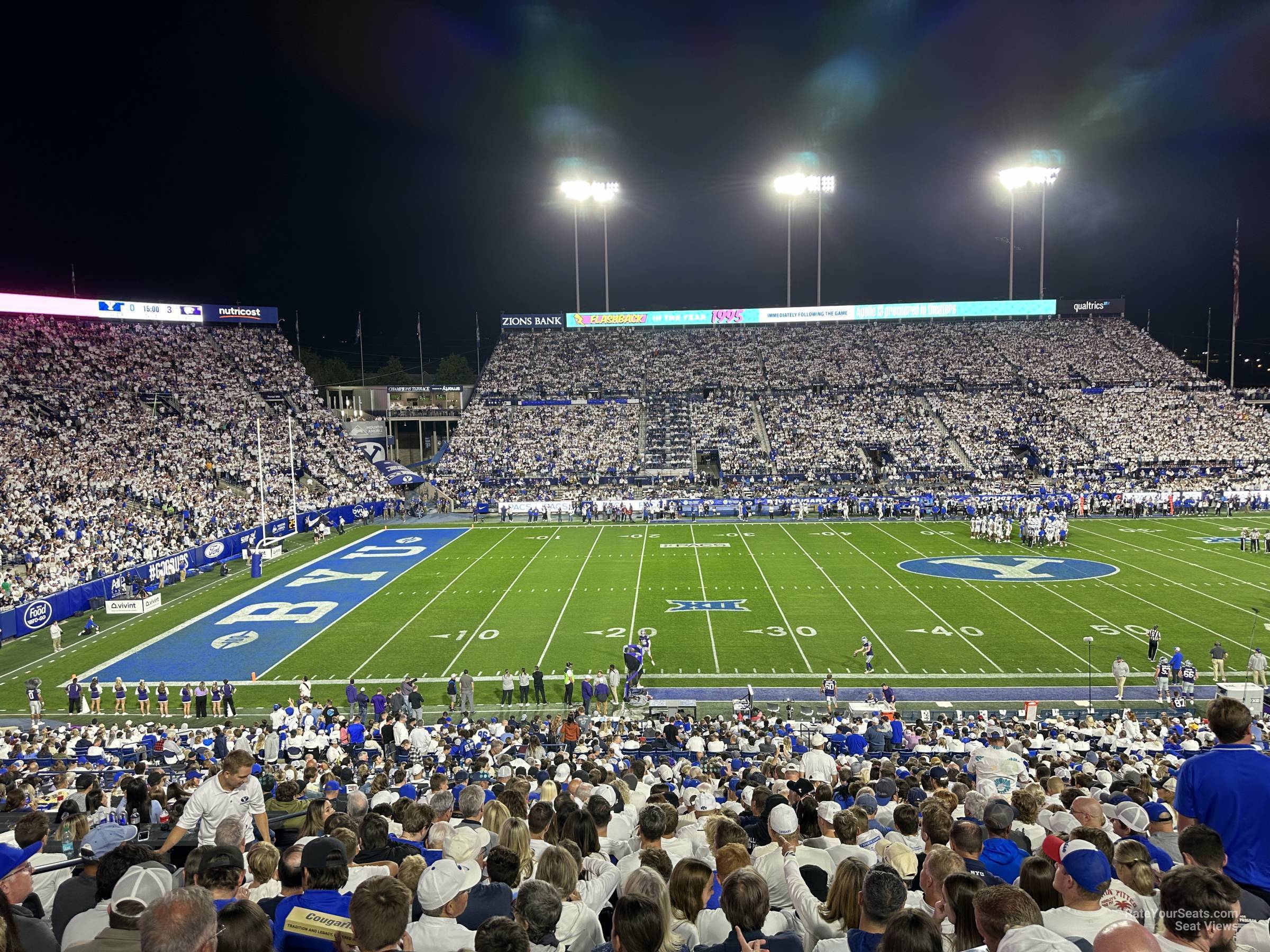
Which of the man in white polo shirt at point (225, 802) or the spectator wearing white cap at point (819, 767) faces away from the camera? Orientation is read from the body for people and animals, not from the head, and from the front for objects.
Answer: the spectator wearing white cap

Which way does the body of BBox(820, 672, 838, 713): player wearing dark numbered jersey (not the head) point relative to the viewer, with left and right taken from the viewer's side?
facing away from the viewer

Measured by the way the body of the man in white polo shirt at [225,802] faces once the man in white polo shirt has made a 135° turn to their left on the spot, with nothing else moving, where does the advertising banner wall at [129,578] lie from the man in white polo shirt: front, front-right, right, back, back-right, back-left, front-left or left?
front

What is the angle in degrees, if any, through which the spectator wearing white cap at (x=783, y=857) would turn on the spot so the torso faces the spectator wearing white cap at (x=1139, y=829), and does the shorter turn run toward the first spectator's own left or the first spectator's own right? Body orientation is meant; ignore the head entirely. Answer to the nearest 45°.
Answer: approximately 45° to the first spectator's own right

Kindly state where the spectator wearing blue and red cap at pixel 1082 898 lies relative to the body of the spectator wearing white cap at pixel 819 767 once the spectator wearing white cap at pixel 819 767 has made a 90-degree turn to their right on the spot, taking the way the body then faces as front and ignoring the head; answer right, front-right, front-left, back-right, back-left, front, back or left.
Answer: right

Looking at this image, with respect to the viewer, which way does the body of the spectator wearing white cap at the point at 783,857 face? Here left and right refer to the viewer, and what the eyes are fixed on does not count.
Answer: facing away from the viewer

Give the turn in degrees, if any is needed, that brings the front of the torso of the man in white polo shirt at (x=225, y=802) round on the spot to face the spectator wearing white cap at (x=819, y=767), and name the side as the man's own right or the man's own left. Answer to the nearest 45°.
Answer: approximately 45° to the man's own left

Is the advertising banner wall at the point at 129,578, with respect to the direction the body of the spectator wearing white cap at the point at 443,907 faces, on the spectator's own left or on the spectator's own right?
on the spectator's own left

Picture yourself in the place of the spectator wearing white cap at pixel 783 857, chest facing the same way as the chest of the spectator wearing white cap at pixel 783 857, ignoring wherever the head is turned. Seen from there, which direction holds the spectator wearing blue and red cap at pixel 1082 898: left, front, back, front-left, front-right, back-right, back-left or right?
back-right

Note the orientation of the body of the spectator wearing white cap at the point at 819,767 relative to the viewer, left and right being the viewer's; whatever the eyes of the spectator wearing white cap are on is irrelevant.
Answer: facing away from the viewer

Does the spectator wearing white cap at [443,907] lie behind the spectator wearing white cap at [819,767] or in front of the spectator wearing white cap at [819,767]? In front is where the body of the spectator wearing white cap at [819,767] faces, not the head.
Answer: behind

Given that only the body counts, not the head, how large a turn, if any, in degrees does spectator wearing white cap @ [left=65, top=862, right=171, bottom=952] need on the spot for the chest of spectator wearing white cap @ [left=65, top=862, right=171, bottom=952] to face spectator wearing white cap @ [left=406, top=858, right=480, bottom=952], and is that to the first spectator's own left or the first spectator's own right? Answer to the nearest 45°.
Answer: approximately 45° to the first spectator's own right
